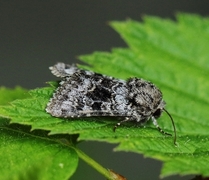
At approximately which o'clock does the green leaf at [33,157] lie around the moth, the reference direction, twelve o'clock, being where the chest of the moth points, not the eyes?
The green leaf is roughly at 4 o'clock from the moth.

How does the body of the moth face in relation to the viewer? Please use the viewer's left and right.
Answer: facing to the right of the viewer
